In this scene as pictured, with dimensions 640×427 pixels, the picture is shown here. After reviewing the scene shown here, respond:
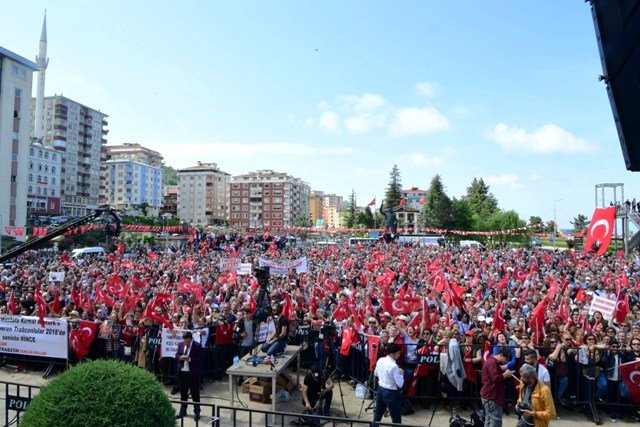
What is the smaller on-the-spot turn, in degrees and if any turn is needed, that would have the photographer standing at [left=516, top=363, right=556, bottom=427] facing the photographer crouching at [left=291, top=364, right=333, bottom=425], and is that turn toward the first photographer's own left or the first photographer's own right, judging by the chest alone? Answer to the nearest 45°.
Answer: approximately 45° to the first photographer's own right

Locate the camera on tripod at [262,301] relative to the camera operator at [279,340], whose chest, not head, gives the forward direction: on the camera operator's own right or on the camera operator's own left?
on the camera operator's own right

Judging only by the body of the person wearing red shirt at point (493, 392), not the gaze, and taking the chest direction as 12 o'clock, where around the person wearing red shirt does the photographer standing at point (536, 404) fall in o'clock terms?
The photographer standing is roughly at 2 o'clock from the person wearing red shirt.
